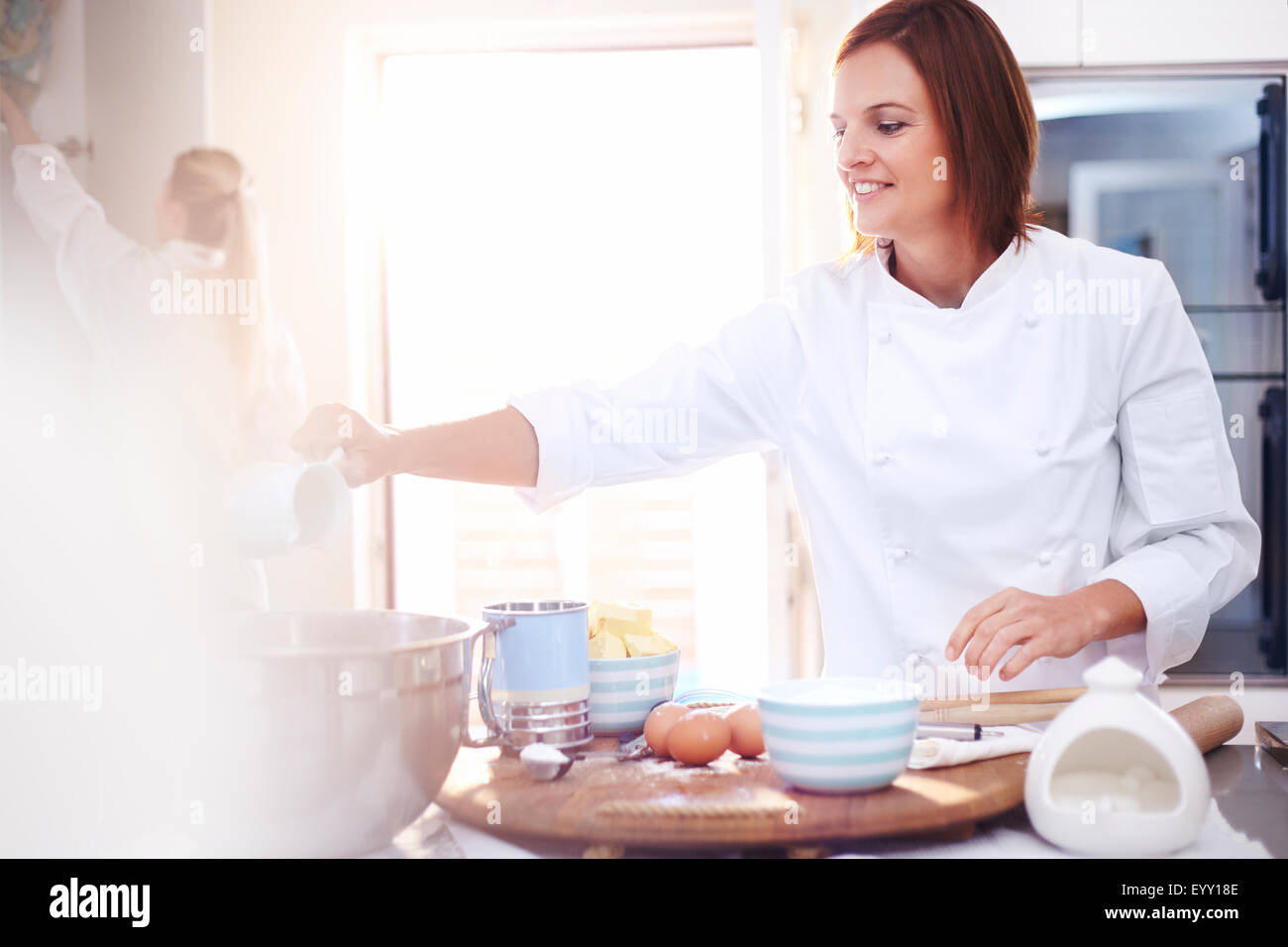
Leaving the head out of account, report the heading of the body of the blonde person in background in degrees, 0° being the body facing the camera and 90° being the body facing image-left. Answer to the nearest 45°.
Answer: approximately 135°

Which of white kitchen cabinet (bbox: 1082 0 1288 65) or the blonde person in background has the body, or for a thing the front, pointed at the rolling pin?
the white kitchen cabinet

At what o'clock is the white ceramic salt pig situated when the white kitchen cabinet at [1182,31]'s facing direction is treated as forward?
The white ceramic salt pig is roughly at 12 o'clock from the white kitchen cabinet.

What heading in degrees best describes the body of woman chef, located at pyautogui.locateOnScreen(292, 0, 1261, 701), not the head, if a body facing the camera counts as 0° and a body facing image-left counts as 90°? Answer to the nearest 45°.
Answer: approximately 45°

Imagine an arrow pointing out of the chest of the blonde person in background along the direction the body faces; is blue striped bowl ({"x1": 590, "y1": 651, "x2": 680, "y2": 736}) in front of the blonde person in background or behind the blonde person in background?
behind

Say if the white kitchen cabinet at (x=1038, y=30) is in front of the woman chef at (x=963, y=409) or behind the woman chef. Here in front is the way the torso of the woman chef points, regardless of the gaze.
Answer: behind

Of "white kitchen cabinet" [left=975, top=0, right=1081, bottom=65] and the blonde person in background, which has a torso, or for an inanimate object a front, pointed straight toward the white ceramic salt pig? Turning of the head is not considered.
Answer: the white kitchen cabinet

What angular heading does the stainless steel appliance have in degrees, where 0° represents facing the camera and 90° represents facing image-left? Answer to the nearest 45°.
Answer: approximately 0°

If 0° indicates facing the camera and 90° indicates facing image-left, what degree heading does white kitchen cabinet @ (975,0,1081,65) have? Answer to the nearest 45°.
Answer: approximately 0°
